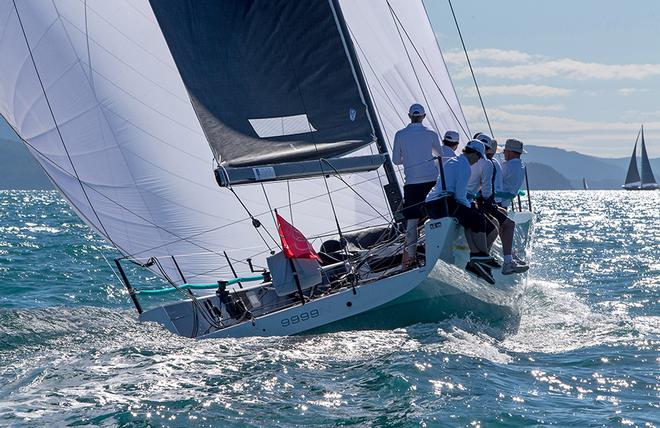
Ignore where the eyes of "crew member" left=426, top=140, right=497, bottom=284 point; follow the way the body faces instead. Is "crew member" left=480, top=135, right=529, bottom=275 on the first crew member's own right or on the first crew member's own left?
on the first crew member's own left

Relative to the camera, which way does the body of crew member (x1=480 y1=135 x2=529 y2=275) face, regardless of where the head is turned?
to the viewer's right

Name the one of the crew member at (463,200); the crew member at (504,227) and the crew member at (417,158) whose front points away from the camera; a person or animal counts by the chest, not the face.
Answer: the crew member at (417,158)

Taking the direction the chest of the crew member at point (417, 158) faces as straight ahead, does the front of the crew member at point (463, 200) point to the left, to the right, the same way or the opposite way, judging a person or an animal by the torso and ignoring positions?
to the right

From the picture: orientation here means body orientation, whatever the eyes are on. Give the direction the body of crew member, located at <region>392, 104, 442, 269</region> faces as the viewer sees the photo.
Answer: away from the camera

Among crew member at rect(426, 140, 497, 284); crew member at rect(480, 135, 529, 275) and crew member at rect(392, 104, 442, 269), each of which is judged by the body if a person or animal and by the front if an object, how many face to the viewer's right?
2

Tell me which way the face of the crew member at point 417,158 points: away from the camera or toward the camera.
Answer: away from the camera

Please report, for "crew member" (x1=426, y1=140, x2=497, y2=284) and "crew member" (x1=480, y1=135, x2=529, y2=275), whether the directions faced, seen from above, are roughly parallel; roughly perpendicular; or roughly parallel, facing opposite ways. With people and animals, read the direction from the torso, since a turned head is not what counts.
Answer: roughly parallel

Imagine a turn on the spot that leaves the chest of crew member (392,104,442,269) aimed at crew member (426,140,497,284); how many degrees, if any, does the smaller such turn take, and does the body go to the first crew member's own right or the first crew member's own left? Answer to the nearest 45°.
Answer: approximately 135° to the first crew member's own right

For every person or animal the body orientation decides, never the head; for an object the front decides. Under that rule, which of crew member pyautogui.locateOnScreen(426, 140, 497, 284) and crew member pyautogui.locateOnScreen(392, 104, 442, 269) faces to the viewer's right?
crew member pyautogui.locateOnScreen(426, 140, 497, 284)

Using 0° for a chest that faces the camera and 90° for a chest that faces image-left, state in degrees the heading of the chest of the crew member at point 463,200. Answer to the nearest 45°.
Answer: approximately 270°
